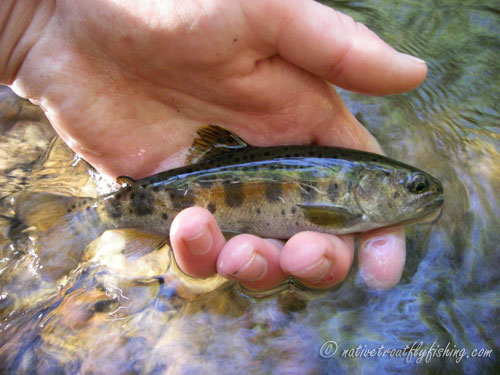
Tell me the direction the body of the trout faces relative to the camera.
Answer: to the viewer's right
